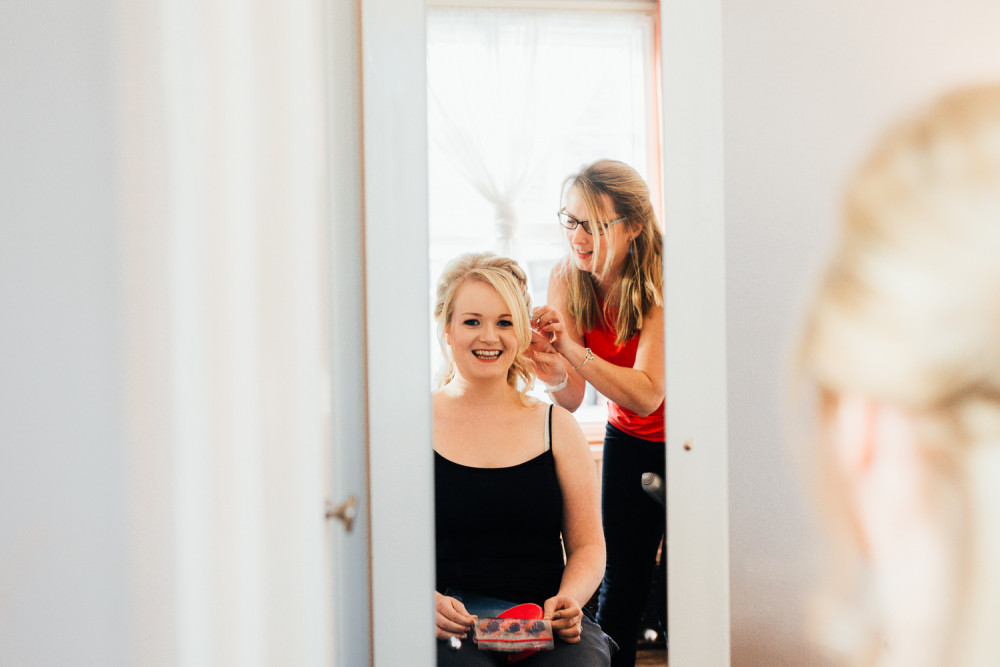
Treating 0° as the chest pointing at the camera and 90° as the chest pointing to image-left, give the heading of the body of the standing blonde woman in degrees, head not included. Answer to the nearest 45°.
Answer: approximately 45°

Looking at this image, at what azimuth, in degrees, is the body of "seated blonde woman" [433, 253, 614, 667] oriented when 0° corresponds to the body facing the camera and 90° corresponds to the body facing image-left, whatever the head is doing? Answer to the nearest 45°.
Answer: approximately 0°
